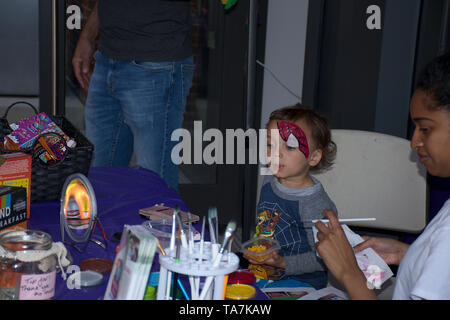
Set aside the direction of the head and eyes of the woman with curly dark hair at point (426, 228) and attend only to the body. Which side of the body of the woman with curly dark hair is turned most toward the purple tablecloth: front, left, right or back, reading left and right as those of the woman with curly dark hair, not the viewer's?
front

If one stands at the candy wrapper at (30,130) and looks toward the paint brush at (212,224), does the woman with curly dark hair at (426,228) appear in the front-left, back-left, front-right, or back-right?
front-left

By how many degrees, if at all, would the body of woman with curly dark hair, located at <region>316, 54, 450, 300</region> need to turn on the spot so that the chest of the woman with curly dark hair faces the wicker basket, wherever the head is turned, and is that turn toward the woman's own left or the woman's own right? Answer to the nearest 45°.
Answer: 0° — they already face it

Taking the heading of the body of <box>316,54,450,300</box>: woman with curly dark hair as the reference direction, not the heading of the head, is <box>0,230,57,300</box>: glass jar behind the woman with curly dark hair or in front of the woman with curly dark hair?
in front

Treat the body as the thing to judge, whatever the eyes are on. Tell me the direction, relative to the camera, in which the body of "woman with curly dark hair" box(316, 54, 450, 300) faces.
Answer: to the viewer's left

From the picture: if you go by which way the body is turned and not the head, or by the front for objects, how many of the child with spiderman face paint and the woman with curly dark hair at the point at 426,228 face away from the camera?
0

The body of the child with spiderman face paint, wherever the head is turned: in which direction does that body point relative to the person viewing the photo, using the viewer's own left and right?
facing the viewer and to the left of the viewer

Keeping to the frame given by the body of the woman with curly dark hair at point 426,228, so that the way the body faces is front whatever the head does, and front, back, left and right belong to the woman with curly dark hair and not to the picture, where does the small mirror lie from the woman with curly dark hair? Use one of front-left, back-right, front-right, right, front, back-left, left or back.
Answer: front

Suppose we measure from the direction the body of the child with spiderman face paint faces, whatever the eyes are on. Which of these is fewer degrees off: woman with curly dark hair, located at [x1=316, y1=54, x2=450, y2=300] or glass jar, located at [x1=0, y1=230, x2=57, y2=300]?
the glass jar

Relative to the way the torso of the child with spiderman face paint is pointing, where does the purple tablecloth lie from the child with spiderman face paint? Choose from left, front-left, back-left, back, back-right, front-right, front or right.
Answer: front

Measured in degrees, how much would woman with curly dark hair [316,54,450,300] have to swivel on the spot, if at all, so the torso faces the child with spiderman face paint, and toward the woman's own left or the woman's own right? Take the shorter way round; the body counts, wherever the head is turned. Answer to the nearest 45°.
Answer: approximately 45° to the woman's own right

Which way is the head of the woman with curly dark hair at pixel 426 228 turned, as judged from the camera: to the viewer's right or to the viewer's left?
to the viewer's left
